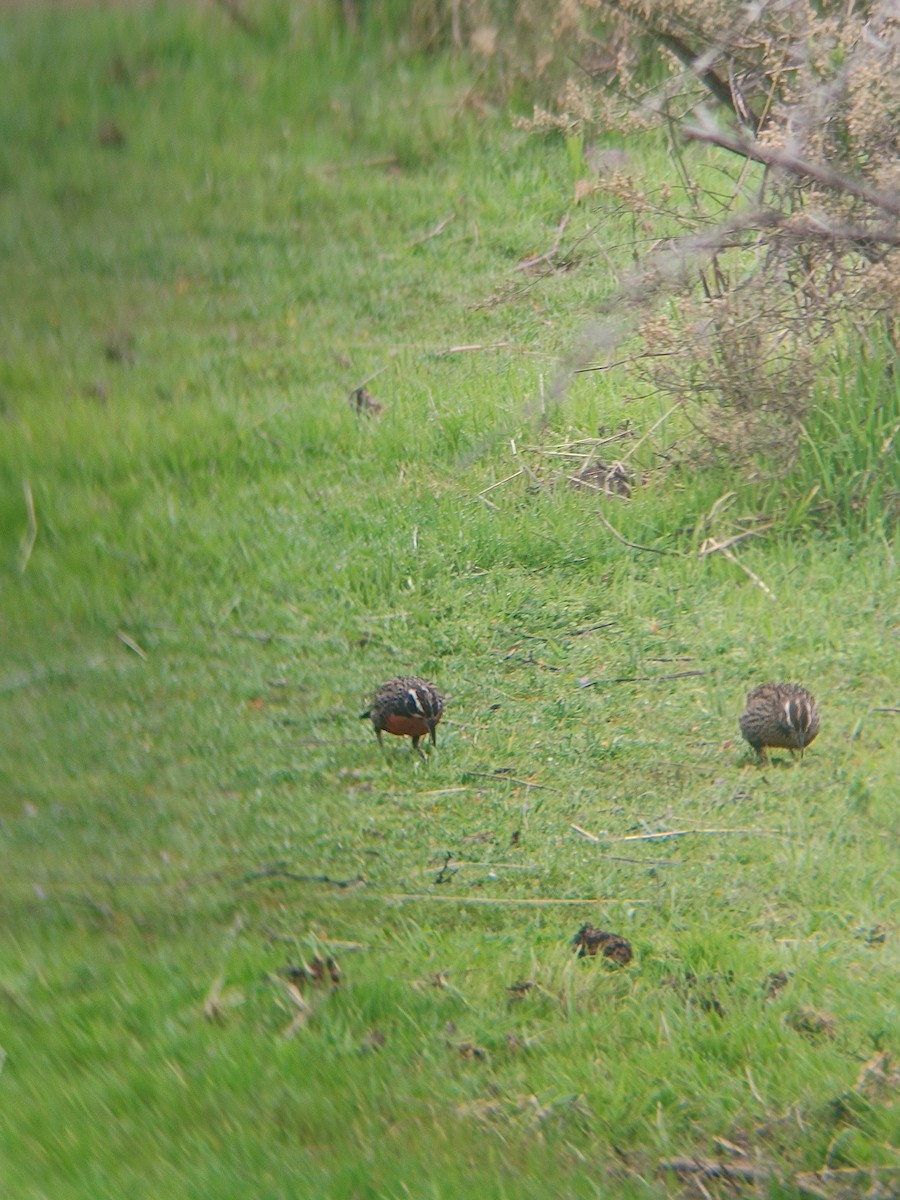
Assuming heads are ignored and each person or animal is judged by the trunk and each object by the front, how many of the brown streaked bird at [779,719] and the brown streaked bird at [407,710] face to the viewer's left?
0

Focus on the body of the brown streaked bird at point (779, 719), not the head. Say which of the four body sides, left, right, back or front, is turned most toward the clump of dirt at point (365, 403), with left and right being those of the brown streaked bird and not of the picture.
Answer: back

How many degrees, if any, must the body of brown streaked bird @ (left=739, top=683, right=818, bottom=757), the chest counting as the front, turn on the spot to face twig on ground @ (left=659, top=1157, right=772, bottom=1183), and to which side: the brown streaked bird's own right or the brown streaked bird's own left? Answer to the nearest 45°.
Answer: approximately 45° to the brown streaked bird's own right

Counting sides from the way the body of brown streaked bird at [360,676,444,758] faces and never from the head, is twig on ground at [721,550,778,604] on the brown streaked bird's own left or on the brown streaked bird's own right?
on the brown streaked bird's own left

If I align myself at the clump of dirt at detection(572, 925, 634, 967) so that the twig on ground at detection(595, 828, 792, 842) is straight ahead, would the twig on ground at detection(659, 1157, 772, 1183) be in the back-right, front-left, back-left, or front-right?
back-right

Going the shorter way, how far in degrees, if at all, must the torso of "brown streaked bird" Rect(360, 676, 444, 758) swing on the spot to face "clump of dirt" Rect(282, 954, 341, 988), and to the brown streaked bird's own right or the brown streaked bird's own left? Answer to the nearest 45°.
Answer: approximately 45° to the brown streaked bird's own right

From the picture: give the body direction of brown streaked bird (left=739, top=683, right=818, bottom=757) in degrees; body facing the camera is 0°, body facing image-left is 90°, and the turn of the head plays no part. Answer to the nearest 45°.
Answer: approximately 315°

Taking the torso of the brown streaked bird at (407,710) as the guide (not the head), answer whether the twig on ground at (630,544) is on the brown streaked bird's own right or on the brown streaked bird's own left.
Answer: on the brown streaked bird's own left

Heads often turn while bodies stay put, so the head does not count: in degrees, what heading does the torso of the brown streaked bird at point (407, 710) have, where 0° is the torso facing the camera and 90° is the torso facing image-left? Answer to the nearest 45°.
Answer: approximately 315°
